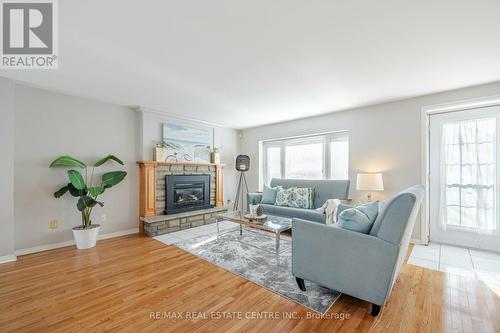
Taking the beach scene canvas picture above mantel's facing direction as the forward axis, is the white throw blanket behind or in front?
in front

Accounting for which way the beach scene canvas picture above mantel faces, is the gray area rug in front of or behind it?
in front

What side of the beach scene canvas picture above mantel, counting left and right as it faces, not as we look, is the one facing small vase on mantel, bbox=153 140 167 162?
right

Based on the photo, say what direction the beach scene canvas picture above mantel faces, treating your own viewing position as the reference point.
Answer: facing the viewer and to the right of the viewer

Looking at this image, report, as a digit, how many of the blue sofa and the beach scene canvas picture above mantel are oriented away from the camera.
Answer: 0

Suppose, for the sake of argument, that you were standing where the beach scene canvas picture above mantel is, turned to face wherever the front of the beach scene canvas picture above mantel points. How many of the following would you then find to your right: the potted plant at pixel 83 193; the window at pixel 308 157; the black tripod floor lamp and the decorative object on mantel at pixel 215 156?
1

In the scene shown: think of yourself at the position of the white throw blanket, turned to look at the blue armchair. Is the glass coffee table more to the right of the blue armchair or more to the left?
right

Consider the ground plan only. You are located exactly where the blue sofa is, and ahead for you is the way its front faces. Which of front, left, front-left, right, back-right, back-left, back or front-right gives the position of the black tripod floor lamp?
right

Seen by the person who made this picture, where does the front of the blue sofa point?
facing the viewer and to the left of the viewer

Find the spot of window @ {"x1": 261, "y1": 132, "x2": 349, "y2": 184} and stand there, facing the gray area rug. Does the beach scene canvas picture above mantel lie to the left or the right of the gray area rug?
right
